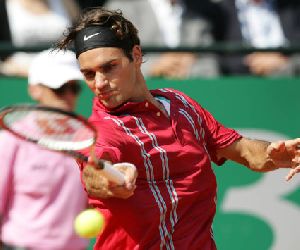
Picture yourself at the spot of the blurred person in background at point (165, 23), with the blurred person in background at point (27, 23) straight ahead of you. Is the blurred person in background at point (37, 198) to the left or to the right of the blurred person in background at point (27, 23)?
left

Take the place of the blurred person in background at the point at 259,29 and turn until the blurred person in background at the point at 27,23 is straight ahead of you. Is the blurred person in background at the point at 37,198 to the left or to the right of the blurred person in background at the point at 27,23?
left

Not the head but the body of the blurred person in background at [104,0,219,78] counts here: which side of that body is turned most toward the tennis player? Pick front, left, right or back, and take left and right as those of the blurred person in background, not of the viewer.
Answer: front

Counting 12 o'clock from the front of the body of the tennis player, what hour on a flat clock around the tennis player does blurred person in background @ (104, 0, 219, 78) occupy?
The blurred person in background is roughly at 6 o'clock from the tennis player.

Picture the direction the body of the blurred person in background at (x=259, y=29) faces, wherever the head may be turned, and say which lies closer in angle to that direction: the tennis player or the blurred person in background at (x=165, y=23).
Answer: the tennis player

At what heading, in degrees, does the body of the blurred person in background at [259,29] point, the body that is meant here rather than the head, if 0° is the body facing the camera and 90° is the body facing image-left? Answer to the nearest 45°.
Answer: approximately 0°

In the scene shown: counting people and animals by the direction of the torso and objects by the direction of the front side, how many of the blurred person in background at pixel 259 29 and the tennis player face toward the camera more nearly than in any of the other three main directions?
2

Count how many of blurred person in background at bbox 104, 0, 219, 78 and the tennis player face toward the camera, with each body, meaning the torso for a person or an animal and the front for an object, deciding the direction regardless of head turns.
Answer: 2

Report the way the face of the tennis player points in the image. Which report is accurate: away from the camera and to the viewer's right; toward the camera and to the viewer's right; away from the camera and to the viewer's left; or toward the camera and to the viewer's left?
toward the camera and to the viewer's left

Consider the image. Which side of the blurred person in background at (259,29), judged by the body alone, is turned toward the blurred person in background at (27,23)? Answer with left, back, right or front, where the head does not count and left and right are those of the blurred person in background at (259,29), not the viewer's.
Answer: right
